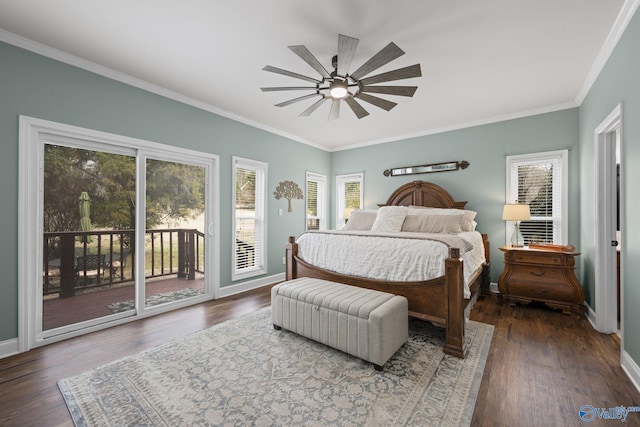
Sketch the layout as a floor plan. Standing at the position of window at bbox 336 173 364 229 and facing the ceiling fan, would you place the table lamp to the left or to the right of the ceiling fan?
left

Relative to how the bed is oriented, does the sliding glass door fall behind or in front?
in front

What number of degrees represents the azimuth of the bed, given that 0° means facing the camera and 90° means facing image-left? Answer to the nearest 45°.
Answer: approximately 45°

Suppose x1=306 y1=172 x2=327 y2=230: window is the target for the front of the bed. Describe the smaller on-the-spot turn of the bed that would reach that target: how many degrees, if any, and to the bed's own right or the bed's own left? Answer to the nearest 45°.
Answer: approximately 90° to the bed's own right

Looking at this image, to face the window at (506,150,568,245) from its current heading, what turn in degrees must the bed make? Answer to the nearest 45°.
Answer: approximately 180°

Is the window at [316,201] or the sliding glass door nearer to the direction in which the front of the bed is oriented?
the sliding glass door

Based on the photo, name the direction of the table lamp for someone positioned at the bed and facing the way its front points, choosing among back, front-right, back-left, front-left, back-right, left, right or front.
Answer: back

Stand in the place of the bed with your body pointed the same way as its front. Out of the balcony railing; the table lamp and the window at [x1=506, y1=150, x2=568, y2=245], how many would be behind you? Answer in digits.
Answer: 2

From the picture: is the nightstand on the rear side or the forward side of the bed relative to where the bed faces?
on the rear side

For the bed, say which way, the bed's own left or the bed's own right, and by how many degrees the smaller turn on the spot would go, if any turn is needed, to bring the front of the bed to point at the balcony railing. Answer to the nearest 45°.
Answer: approximately 45° to the bed's own right
